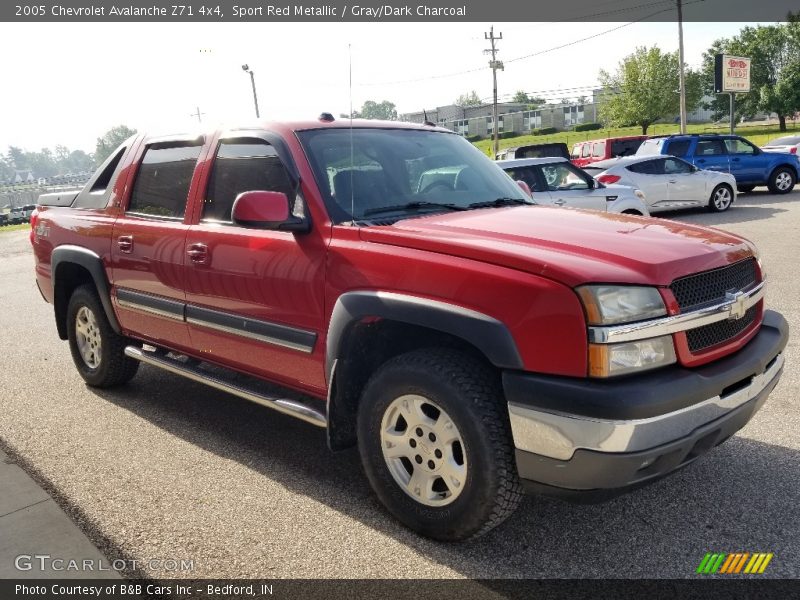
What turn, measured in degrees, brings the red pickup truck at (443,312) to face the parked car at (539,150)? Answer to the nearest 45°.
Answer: approximately 135° to its left

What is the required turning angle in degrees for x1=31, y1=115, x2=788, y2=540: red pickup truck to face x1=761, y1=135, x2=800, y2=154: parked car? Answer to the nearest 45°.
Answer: approximately 90° to its left

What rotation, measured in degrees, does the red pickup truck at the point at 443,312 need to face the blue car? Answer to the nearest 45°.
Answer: approximately 90° to its left
